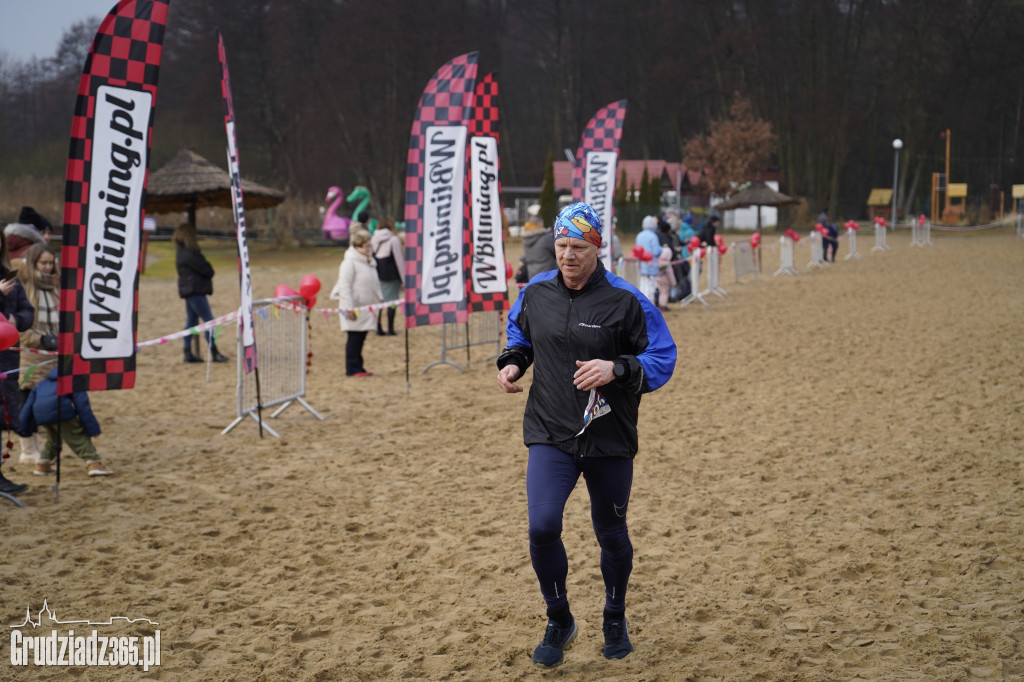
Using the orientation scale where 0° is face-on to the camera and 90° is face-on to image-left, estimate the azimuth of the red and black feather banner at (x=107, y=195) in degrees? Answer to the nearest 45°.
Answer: approximately 0°

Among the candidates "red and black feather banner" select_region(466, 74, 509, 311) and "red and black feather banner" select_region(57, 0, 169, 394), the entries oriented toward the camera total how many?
2
